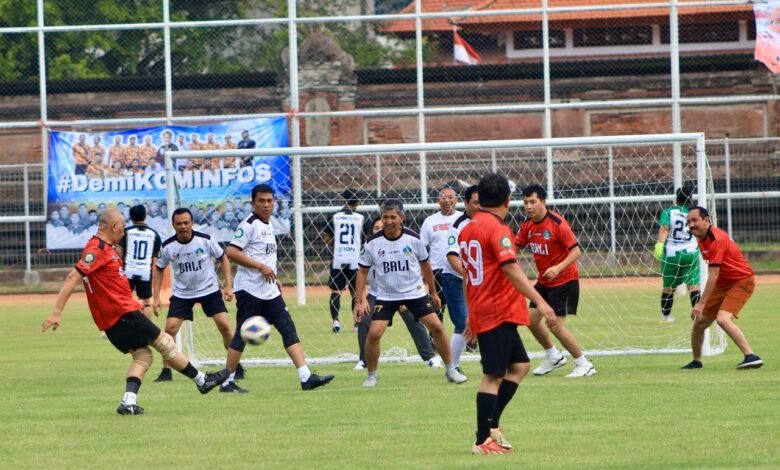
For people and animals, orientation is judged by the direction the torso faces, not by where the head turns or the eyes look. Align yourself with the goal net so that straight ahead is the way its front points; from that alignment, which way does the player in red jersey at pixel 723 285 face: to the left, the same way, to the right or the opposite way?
to the right

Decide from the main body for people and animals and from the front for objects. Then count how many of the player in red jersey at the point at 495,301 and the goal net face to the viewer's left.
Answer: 0

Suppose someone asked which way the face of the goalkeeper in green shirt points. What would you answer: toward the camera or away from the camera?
away from the camera

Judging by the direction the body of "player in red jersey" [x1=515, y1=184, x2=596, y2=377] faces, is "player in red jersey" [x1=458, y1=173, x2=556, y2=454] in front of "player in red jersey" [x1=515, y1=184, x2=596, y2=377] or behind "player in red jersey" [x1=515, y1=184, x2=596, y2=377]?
in front

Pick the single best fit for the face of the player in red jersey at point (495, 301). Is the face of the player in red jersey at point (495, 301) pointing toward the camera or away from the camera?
away from the camera

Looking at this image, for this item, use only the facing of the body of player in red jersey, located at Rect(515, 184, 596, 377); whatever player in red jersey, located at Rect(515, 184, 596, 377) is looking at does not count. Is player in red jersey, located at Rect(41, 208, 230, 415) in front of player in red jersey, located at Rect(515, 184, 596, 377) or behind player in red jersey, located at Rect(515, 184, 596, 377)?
in front

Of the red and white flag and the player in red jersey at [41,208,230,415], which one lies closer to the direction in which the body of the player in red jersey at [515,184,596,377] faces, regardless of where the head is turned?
the player in red jersey

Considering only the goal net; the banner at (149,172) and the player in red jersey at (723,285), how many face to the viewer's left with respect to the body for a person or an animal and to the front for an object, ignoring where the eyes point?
1

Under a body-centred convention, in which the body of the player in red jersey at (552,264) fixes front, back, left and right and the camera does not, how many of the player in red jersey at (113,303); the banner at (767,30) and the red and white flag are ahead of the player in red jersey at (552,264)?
1

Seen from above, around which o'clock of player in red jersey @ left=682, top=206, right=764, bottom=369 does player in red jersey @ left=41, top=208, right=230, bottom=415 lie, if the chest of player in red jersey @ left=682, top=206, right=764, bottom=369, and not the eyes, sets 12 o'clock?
player in red jersey @ left=41, top=208, right=230, bottom=415 is roughly at 11 o'clock from player in red jersey @ left=682, top=206, right=764, bottom=369.

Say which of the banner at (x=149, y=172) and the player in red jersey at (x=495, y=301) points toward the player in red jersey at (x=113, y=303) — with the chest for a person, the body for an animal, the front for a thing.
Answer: the banner

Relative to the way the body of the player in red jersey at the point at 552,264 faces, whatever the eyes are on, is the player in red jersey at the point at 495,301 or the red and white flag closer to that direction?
the player in red jersey

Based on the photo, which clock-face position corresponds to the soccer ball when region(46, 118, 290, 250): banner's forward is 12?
The soccer ball is roughly at 12 o'clock from the banner.

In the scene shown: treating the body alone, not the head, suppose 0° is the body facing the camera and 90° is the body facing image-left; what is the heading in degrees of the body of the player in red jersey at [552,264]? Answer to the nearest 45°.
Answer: approximately 45°

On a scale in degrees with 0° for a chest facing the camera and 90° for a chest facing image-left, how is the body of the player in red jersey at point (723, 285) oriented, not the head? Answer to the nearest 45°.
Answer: approximately 90°

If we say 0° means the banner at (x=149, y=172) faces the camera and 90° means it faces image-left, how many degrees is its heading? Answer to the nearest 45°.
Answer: approximately 0°
